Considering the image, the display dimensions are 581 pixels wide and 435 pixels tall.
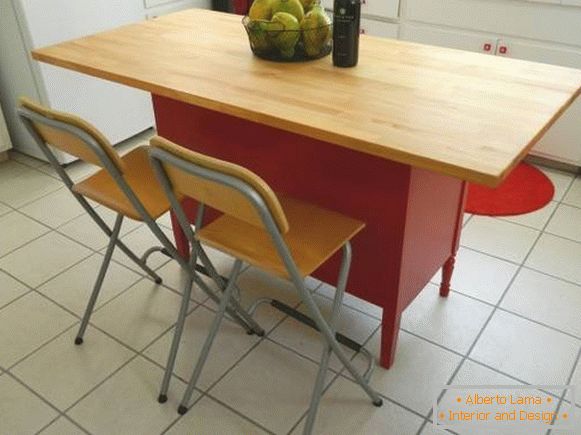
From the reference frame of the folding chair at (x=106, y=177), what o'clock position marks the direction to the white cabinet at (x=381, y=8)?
The white cabinet is roughly at 12 o'clock from the folding chair.

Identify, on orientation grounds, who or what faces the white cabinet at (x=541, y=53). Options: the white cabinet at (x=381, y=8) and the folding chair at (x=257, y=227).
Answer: the folding chair

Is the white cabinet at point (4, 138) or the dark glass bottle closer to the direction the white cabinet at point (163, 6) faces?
the dark glass bottle

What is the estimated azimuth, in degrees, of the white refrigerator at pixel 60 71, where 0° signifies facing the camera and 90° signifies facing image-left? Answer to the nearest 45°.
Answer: approximately 315°

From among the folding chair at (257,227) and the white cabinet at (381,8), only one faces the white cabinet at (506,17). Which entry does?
the folding chair

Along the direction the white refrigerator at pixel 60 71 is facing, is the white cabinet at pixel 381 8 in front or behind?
in front

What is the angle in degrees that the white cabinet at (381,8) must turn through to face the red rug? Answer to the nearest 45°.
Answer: approximately 90° to its left

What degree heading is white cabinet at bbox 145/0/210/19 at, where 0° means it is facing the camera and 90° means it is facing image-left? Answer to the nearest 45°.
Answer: approximately 315°

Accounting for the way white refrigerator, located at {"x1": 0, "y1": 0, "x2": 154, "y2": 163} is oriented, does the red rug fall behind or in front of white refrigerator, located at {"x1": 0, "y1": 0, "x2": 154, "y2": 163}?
in front

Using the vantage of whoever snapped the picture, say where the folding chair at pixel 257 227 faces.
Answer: facing away from the viewer and to the right of the viewer

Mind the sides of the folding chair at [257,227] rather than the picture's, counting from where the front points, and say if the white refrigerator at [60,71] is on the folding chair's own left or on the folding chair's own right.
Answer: on the folding chair's own left
